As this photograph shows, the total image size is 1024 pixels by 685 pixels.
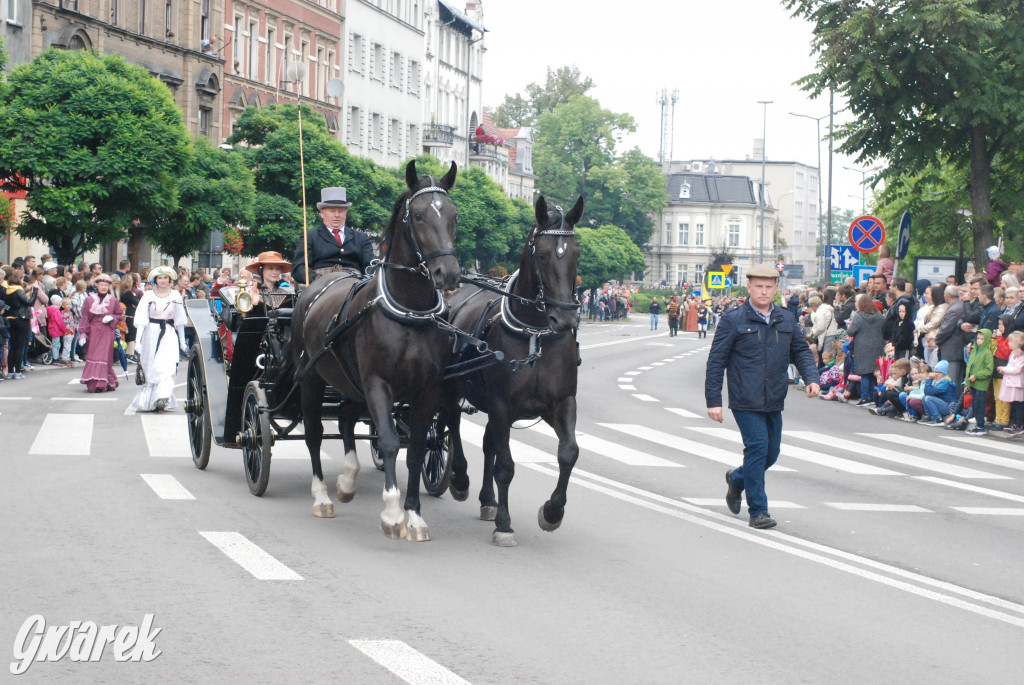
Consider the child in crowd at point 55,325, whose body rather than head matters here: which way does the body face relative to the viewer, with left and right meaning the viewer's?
facing to the right of the viewer

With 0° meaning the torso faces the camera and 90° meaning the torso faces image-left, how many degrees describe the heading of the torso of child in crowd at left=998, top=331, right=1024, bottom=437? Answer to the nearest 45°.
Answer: approximately 90°

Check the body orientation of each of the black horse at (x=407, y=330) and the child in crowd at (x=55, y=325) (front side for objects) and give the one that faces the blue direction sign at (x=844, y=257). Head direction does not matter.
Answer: the child in crowd

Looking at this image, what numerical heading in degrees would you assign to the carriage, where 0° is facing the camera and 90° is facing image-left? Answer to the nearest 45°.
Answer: approximately 315°

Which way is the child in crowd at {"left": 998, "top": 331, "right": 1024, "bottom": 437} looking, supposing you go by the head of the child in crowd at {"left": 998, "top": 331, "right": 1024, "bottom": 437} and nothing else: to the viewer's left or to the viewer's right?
to the viewer's left

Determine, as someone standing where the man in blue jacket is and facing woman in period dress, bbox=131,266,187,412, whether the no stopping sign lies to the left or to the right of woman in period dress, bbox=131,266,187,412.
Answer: right

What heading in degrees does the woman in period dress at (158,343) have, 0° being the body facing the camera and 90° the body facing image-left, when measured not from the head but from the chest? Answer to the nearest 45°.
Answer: approximately 0°

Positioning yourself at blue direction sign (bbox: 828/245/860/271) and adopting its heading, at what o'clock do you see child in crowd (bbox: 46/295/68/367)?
The child in crowd is roughly at 2 o'clock from the blue direction sign.

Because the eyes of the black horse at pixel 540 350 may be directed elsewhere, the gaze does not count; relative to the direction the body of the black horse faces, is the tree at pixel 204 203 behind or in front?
behind

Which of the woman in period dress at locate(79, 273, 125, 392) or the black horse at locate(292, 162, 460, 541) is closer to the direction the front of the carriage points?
the black horse

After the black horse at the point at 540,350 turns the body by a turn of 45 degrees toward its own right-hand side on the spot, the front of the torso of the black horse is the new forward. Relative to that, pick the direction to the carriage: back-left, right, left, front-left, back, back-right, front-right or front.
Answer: back-right

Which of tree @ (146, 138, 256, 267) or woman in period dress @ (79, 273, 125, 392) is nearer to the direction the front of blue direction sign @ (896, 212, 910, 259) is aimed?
the woman in period dress

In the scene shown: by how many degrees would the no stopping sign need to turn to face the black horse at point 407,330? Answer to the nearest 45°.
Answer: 0° — it already faces it
